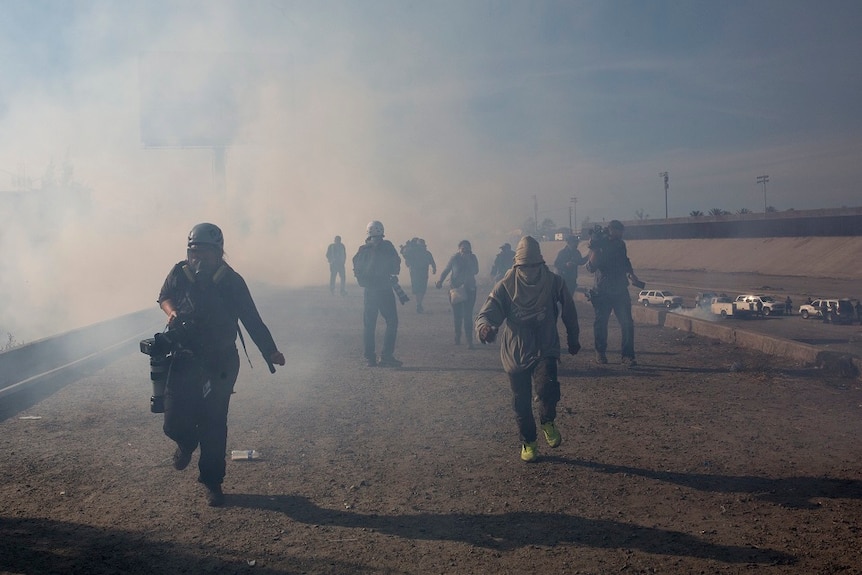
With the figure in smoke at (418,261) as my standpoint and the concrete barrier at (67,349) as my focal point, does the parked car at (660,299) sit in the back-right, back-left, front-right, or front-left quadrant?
back-left

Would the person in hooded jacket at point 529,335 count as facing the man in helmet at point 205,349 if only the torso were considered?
no

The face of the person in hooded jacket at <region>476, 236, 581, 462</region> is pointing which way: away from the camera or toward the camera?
toward the camera

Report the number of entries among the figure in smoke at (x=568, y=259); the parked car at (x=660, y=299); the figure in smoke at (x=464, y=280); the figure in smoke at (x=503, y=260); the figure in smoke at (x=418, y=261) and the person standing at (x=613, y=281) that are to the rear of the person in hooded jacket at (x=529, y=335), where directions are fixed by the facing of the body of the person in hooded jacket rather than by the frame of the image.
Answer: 6

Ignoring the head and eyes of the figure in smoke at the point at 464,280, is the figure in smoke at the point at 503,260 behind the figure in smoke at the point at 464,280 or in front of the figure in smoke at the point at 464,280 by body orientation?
behind

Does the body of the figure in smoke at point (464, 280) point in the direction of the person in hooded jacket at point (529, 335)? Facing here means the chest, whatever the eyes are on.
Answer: yes

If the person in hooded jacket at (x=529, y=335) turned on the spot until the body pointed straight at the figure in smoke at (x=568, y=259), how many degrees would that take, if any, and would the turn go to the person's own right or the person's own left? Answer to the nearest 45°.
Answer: approximately 180°

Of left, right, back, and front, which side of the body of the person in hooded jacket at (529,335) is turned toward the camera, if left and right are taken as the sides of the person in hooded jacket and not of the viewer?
front

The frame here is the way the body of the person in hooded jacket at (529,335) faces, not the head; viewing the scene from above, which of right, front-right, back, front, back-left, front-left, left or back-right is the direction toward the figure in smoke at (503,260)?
back

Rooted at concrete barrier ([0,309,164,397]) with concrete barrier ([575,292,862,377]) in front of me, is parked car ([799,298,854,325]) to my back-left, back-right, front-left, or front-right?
front-left

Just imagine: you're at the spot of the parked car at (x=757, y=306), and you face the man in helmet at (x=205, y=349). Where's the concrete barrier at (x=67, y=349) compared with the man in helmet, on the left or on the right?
right

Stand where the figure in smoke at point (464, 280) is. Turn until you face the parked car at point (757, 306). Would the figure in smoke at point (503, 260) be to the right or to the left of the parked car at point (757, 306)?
left

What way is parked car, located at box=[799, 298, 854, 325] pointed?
to the viewer's left

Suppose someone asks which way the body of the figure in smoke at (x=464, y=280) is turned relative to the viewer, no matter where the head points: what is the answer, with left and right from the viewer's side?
facing the viewer

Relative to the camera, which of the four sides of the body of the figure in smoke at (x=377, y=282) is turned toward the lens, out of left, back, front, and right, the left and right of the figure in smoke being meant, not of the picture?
back

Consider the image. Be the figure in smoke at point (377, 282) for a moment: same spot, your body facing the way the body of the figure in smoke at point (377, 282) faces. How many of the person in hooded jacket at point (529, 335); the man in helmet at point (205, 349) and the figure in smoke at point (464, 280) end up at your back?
2

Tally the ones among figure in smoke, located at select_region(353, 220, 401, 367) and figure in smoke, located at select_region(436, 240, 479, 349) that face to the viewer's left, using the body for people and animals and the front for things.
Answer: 0
